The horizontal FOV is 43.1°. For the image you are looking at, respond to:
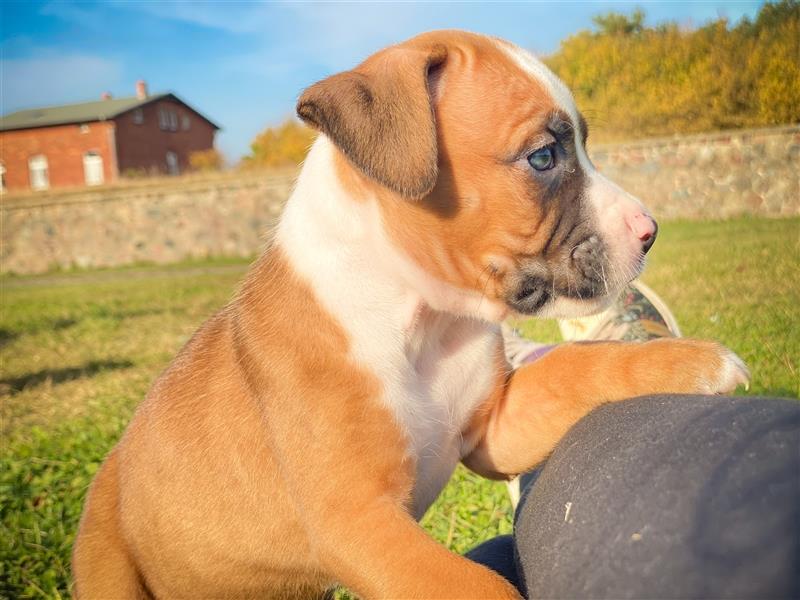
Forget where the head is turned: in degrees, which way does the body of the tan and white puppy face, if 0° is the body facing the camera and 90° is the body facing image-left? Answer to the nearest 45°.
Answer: approximately 270°

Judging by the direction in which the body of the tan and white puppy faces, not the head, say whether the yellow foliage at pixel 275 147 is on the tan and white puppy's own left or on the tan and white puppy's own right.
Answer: on the tan and white puppy's own left

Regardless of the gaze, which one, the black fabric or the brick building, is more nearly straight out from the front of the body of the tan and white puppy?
the black fabric

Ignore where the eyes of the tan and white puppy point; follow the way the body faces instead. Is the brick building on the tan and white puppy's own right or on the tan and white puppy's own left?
on the tan and white puppy's own left

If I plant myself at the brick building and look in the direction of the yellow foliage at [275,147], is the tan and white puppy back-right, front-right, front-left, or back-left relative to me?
front-right
